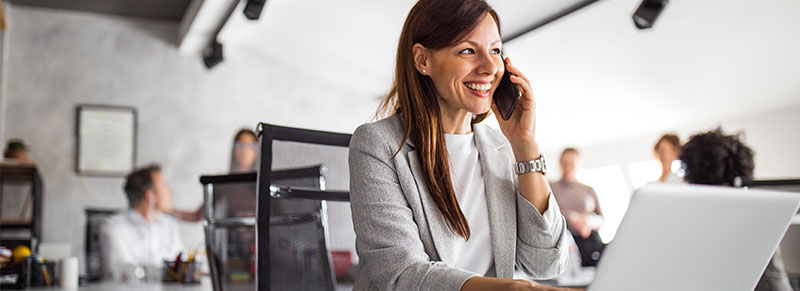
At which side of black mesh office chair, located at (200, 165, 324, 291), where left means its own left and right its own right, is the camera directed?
back

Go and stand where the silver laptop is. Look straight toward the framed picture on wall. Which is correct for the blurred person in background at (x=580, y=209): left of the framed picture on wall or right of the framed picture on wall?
right

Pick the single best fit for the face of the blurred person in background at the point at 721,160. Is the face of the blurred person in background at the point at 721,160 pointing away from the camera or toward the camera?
away from the camera

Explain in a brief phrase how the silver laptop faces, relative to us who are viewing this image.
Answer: facing away from the viewer and to the left of the viewer

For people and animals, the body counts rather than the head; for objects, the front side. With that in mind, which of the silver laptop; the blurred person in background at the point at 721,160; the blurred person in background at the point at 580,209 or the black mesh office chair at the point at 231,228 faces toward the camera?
the blurred person in background at the point at 580,209

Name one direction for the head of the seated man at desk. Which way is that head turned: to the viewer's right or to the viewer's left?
to the viewer's right

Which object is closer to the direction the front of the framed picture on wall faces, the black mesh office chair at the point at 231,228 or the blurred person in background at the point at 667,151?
the black mesh office chair

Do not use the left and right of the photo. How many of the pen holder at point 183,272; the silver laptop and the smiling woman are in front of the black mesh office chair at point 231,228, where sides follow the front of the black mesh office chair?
1

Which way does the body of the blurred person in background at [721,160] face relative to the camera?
away from the camera

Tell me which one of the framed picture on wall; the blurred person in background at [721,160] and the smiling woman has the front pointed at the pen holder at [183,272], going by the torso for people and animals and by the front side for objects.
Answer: the framed picture on wall
